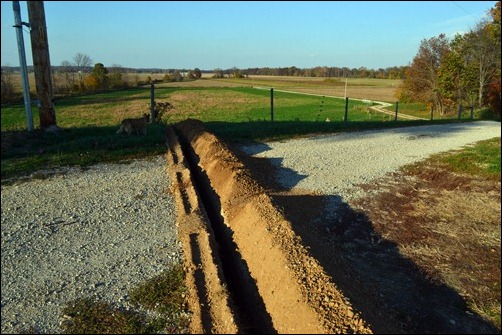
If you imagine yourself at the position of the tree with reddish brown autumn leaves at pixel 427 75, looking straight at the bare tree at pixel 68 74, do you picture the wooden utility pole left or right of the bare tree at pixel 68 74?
left

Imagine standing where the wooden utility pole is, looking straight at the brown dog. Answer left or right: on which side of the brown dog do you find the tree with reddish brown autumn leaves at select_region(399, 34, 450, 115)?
left

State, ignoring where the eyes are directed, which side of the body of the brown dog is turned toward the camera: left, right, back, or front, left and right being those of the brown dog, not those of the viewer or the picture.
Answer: right
